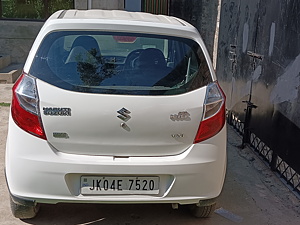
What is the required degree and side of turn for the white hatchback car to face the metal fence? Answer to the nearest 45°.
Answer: approximately 45° to its right

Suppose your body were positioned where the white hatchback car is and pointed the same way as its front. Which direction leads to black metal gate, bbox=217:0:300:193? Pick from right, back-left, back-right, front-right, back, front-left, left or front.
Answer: front-right

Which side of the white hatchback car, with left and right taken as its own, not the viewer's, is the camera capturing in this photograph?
back
